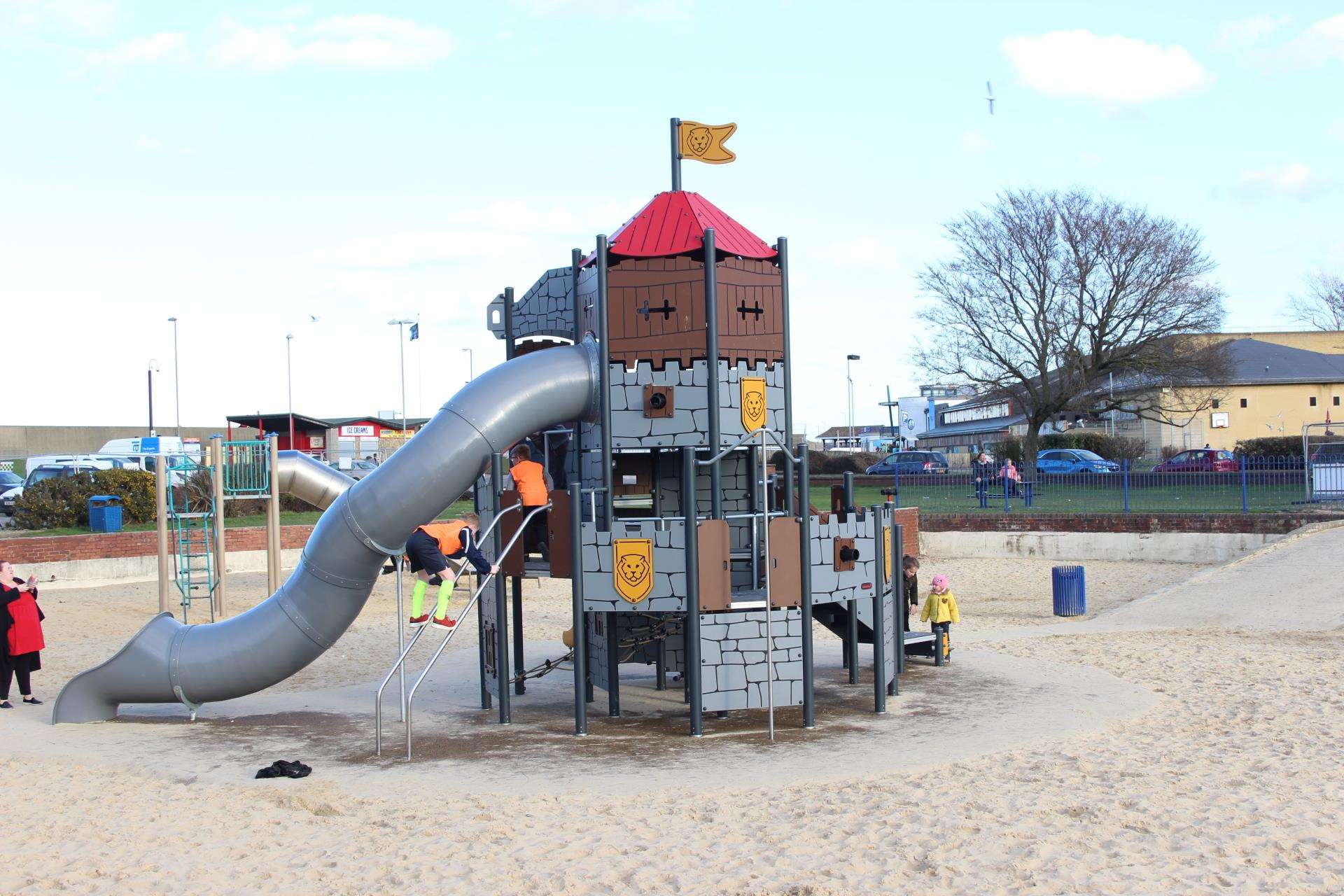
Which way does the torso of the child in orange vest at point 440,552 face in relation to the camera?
to the viewer's right

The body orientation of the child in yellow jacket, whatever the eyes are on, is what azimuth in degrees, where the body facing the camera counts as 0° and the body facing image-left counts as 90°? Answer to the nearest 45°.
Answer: approximately 0°

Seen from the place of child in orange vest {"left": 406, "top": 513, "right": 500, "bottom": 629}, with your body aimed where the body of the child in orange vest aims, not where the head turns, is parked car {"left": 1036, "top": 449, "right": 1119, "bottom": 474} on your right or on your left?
on your left

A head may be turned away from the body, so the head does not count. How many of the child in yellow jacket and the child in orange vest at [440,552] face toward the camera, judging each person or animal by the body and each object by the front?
1

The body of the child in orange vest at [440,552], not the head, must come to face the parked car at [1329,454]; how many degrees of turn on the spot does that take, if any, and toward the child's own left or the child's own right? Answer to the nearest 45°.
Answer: approximately 45° to the child's own left

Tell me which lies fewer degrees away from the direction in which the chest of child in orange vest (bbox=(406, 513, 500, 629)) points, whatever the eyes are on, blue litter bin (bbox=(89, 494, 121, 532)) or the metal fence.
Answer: the metal fence

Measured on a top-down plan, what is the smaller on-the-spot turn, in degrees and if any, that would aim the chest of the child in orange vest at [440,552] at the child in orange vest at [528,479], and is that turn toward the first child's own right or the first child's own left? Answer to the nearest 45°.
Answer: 0° — they already face them

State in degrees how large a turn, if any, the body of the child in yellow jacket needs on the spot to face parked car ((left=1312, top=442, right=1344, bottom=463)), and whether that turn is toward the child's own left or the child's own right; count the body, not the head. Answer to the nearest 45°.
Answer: approximately 135° to the child's own left

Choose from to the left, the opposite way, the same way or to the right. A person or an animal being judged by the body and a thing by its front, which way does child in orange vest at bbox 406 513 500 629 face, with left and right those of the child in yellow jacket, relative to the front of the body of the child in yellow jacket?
to the left

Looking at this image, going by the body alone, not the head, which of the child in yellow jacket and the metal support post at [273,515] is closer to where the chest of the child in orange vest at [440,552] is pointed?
the child in yellow jacket

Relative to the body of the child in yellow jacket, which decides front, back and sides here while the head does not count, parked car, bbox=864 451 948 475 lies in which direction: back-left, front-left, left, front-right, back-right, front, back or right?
back
